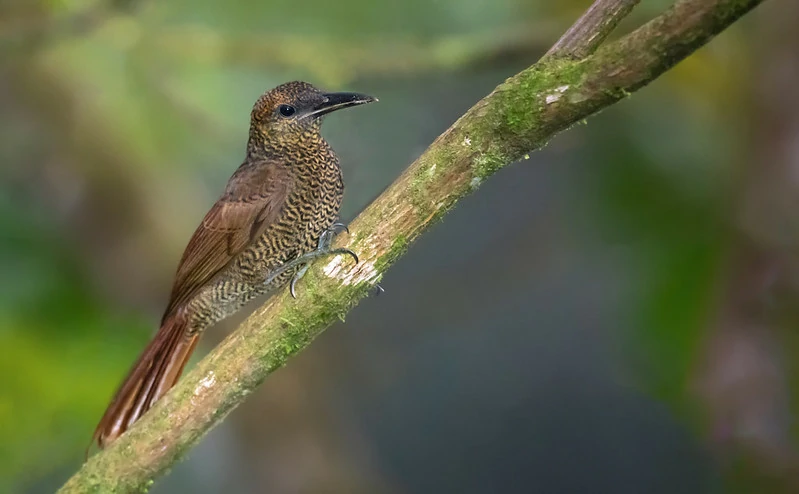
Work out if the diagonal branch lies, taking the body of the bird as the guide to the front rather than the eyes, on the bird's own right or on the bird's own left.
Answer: on the bird's own right

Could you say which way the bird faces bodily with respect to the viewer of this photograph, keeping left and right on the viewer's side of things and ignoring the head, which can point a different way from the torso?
facing to the right of the viewer
